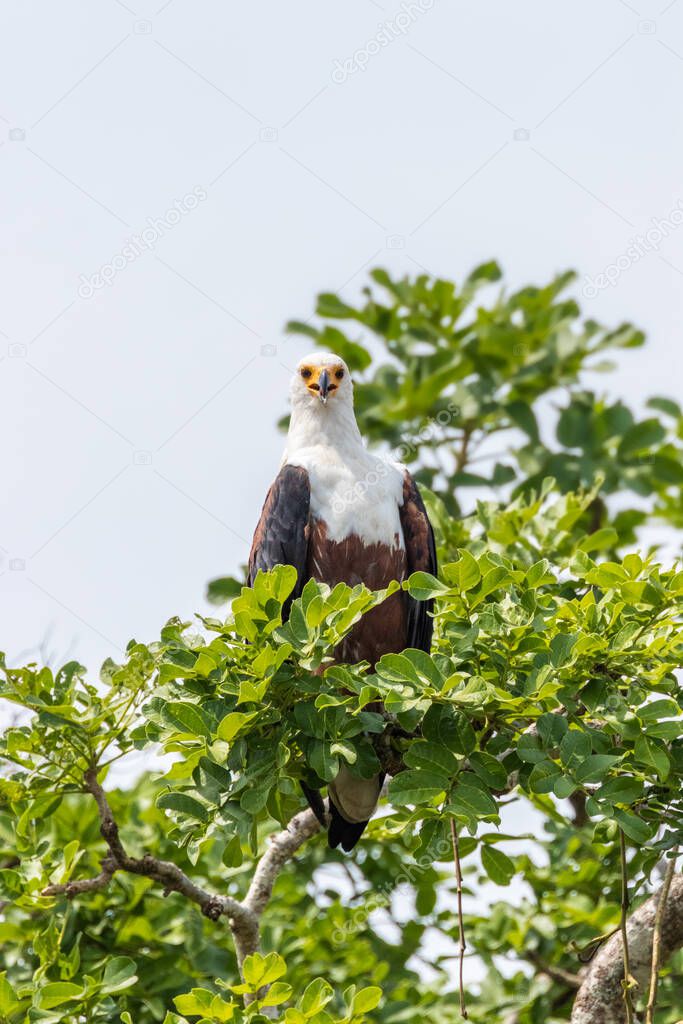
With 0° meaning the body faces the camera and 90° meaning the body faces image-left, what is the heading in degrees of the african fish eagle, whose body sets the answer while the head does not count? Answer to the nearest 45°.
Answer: approximately 0°
